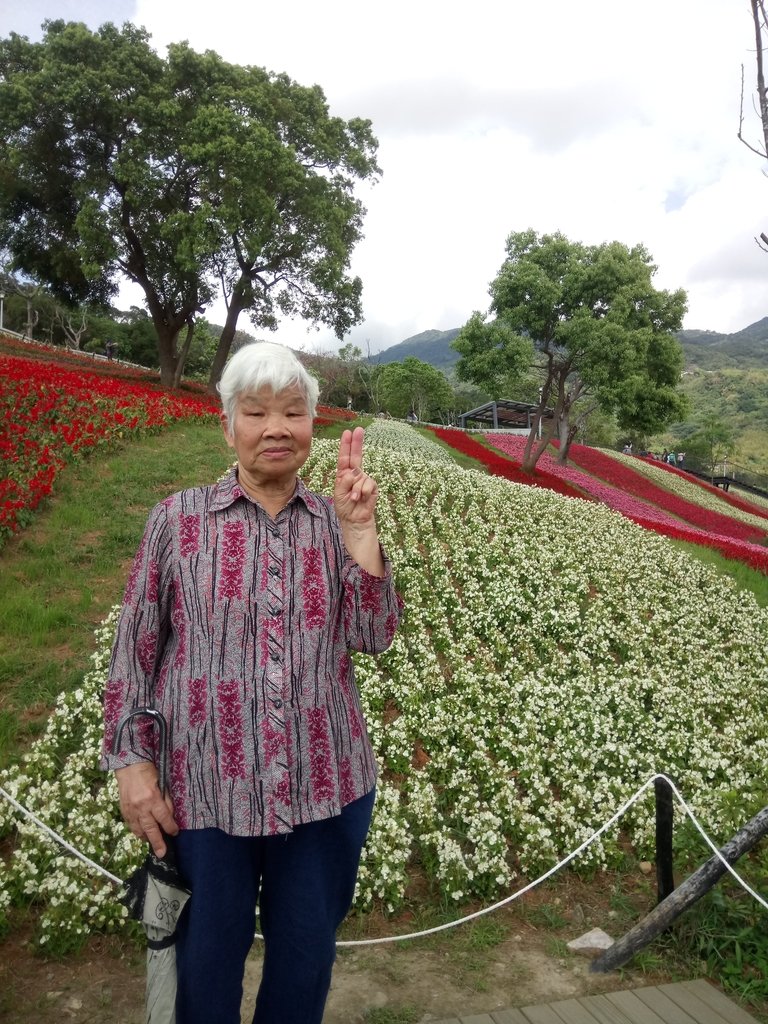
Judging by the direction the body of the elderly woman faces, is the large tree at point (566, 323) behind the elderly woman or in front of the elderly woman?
behind

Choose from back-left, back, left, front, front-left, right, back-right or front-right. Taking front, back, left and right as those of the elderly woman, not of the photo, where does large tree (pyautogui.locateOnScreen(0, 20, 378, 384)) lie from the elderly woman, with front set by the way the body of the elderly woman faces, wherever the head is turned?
back

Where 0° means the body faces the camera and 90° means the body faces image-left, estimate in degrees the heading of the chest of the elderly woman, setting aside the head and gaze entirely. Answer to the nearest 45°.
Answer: approximately 0°

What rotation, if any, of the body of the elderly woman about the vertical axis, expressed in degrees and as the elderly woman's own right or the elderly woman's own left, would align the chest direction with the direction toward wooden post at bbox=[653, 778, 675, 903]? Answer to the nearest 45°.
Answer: approximately 135° to the elderly woman's own left

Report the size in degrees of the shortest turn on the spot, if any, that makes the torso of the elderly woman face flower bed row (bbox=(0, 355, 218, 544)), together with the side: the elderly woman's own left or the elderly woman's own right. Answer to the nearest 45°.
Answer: approximately 180°

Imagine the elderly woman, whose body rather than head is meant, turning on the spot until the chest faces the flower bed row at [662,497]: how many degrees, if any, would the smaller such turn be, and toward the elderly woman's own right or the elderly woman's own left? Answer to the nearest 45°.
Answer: approximately 135° to the elderly woman's own left

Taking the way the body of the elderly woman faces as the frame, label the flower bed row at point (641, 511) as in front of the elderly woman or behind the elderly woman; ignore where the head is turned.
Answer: behind
